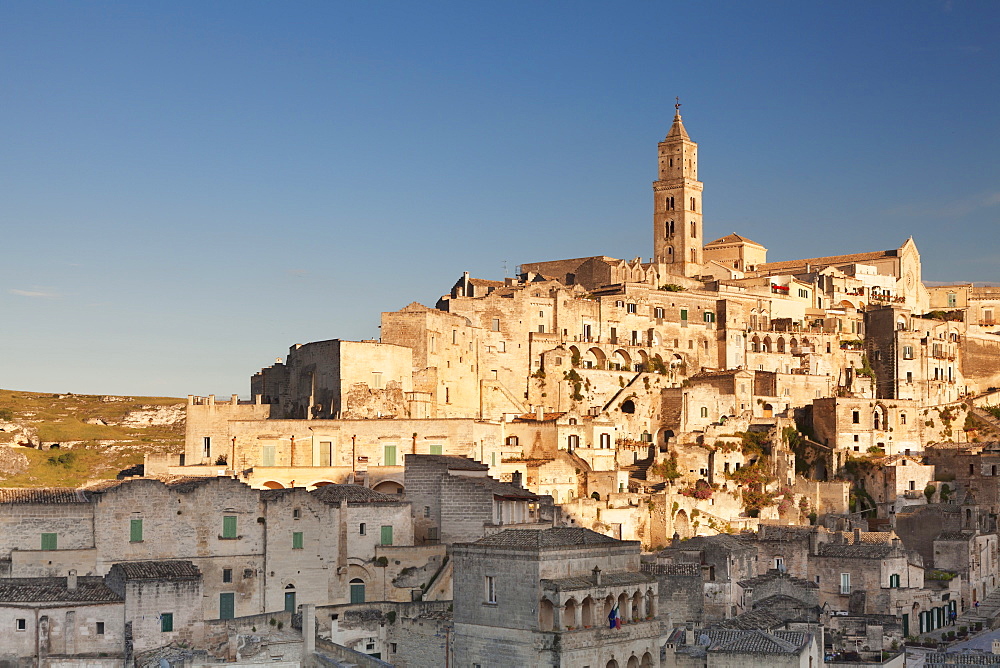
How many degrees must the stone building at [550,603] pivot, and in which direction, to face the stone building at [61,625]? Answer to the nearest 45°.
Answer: approximately 135° to its right
